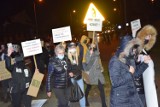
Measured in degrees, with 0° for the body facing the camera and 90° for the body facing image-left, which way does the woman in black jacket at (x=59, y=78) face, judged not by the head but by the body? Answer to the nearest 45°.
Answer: approximately 315°

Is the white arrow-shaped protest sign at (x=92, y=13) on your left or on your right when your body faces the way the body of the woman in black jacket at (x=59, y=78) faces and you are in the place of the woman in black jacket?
on your left

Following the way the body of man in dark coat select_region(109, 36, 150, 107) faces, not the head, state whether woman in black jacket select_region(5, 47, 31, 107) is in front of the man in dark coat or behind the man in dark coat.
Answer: behind
